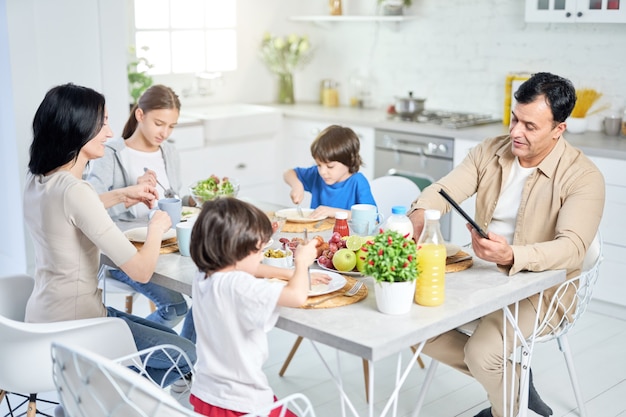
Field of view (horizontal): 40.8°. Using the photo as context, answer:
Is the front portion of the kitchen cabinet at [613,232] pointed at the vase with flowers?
no

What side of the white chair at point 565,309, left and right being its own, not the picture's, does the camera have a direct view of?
left

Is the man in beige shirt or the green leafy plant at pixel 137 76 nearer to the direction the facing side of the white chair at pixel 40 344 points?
the man in beige shirt

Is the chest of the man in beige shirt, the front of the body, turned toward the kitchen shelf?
no

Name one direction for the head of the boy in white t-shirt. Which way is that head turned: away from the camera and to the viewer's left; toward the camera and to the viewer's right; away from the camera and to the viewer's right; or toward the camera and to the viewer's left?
away from the camera and to the viewer's right

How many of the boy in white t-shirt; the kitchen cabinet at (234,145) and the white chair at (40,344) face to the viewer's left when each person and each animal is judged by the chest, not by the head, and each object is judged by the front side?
0

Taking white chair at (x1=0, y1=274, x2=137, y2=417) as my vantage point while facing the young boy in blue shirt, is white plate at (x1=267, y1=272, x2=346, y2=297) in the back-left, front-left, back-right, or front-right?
front-right

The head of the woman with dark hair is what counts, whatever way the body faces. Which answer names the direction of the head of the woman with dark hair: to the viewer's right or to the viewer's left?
to the viewer's right

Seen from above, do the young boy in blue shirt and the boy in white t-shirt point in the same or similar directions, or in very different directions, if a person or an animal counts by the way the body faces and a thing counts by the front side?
very different directions

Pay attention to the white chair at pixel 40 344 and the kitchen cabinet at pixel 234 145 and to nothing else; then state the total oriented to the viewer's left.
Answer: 0

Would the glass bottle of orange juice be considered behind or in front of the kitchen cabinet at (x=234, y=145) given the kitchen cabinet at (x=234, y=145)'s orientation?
in front

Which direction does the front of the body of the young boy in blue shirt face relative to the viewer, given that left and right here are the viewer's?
facing the viewer and to the left of the viewer
